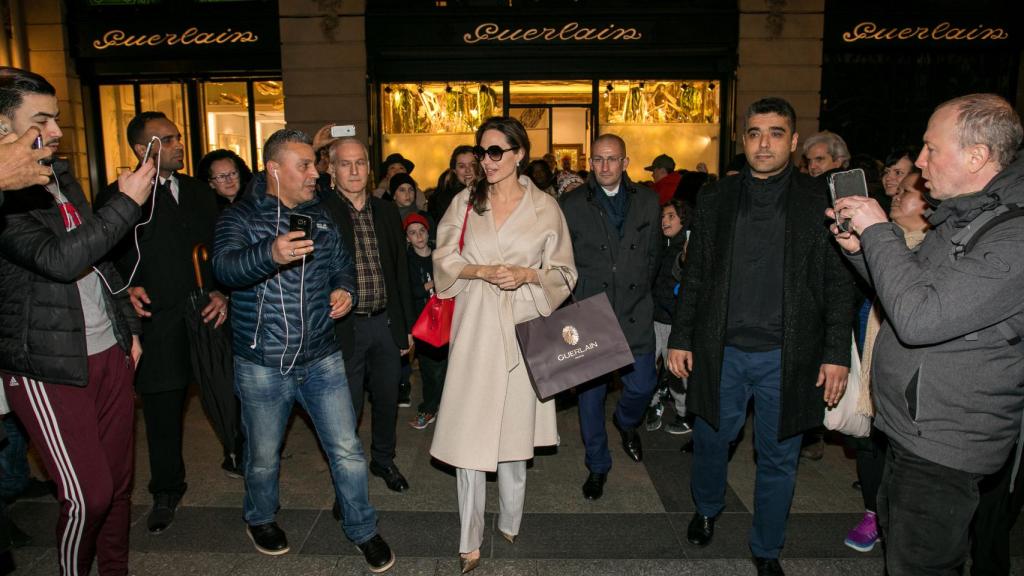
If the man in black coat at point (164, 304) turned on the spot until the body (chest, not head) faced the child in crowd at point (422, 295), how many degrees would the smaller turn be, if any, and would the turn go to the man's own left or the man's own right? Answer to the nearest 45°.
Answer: approximately 135° to the man's own left

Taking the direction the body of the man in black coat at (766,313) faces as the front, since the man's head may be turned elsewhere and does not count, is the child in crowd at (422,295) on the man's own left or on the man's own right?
on the man's own right

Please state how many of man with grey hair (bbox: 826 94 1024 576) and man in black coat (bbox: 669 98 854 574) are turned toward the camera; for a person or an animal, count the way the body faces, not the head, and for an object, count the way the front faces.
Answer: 1

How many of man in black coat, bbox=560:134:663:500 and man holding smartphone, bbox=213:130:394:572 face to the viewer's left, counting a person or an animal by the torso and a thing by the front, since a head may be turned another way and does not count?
0

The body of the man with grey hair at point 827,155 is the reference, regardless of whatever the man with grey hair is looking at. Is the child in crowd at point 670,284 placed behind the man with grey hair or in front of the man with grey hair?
in front

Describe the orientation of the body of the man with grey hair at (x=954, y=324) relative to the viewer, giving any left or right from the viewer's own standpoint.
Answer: facing to the left of the viewer

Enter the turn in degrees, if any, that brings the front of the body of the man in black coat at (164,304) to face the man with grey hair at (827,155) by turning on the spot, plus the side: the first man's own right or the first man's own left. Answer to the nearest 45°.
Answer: approximately 90° to the first man's own left

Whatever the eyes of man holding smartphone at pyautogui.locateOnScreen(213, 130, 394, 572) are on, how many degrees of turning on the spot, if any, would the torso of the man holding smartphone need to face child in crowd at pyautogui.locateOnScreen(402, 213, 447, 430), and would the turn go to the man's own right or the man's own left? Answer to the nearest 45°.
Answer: approximately 90° to the man's own left
